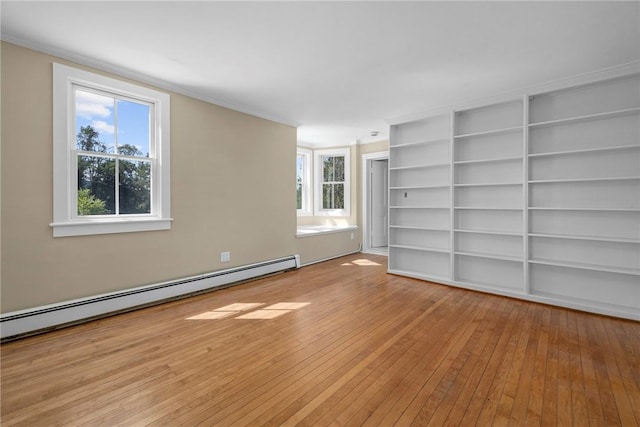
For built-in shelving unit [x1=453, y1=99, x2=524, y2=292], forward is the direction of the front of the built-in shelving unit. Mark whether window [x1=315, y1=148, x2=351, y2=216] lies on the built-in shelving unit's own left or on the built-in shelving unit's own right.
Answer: on the built-in shelving unit's own right

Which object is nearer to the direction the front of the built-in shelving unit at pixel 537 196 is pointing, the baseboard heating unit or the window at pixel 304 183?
the baseboard heating unit

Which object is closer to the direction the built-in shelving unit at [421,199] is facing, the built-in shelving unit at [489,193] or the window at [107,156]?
the window

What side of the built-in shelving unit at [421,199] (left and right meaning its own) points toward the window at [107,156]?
front

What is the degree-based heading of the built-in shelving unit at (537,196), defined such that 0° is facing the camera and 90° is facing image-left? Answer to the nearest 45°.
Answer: approximately 45°

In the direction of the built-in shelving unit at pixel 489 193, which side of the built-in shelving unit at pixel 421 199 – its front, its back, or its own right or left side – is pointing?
left

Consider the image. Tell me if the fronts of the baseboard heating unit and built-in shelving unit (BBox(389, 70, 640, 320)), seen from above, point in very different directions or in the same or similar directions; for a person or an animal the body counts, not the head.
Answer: very different directions

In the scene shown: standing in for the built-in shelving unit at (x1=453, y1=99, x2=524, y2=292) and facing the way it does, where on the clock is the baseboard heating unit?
The baseboard heating unit is roughly at 12 o'clock from the built-in shelving unit.

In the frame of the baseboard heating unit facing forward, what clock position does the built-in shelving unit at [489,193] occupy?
The built-in shelving unit is roughly at 11 o'clock from the baseboard heating unit.

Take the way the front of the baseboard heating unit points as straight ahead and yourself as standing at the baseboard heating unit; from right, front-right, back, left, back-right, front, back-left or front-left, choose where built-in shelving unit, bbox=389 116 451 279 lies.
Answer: front-left

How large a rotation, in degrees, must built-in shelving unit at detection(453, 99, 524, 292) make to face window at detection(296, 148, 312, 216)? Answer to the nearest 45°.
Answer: approximately 45° to its right
